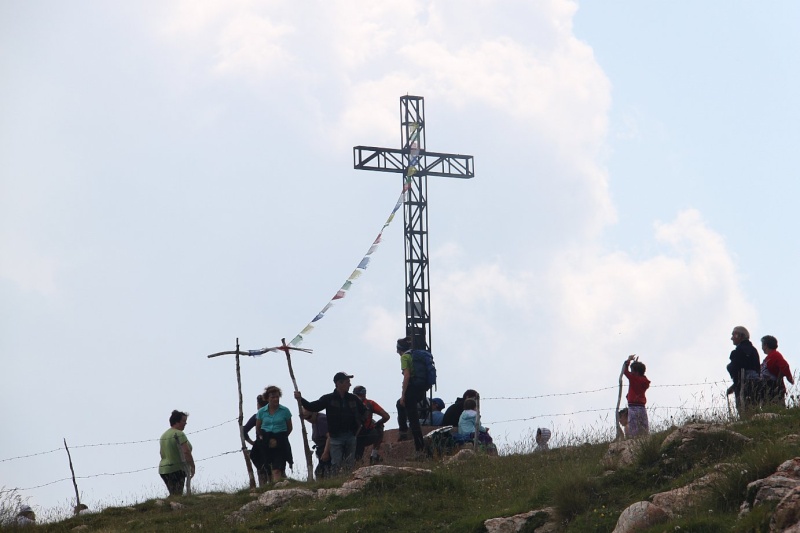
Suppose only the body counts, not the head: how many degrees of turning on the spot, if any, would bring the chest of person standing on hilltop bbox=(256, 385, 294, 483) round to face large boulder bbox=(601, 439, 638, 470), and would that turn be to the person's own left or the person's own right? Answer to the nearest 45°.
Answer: approximately 45° to the person's own left

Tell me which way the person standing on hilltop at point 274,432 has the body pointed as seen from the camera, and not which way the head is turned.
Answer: toward the camera

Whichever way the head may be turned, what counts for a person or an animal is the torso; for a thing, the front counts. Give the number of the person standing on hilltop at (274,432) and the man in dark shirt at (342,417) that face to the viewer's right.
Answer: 0

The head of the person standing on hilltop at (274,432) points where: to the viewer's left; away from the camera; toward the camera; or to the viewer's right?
toward the camera
